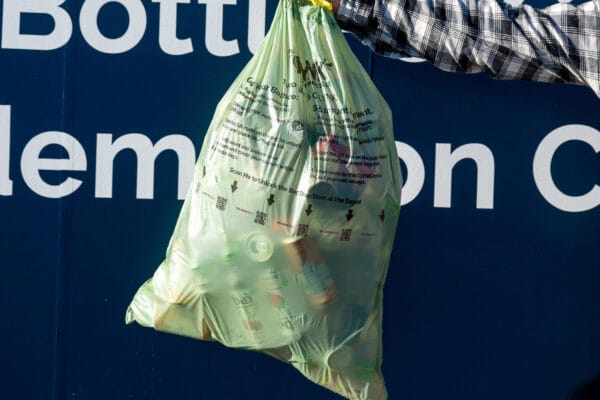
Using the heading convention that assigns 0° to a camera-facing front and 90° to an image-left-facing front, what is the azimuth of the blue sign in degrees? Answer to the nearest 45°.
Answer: approximately 0°
